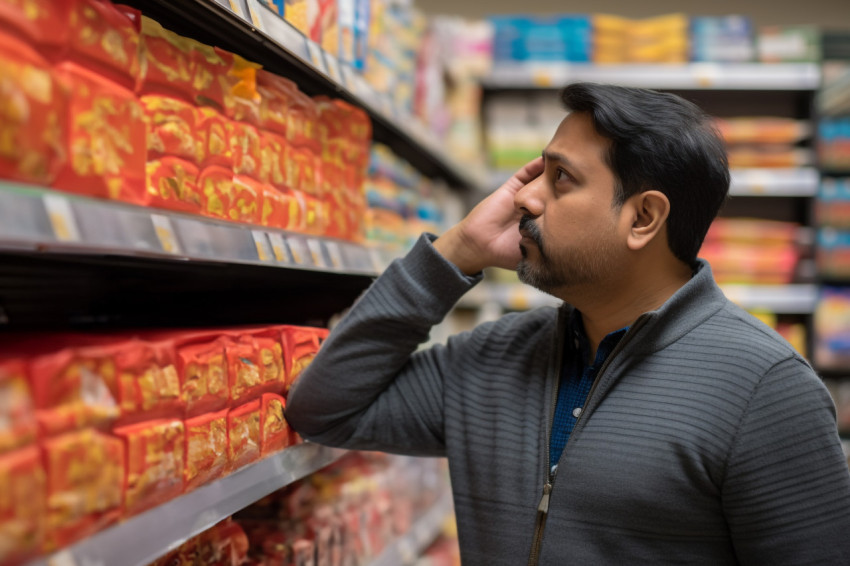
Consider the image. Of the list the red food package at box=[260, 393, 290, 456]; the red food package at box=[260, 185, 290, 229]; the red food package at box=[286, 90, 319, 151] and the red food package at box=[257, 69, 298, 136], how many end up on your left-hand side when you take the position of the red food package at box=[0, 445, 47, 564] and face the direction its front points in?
4

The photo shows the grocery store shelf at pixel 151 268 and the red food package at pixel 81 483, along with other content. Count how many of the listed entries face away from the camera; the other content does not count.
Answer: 0

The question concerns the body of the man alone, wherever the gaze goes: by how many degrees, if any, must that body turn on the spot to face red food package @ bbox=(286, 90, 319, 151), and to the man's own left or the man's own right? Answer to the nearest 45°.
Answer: approximately 45° to the man's own right

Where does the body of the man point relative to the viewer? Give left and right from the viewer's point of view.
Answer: facing the viewer and to the left of the viewer

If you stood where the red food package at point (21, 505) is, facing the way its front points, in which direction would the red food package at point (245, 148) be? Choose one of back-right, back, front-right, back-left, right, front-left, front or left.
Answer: left

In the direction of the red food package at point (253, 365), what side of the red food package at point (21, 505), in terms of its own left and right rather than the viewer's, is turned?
left

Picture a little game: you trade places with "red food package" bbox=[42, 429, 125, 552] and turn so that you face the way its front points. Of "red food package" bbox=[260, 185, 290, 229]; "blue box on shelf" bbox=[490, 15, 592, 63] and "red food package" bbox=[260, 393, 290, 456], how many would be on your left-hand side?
3

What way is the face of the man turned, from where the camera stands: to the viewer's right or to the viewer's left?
to the viewer's left

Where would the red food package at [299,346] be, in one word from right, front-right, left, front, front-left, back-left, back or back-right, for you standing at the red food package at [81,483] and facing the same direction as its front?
left
